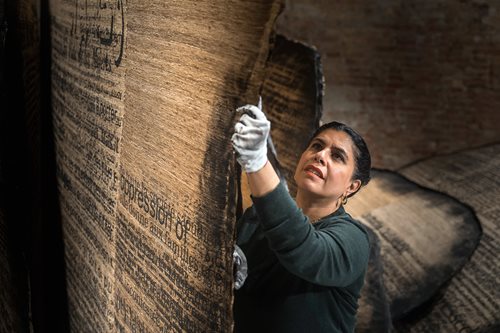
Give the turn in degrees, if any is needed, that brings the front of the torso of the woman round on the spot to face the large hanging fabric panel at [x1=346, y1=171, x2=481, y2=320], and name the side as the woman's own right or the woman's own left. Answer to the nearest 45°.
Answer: approximately 135° to the woman's own right

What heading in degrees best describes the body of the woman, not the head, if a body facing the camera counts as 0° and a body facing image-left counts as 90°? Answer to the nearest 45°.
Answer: approximately 45°

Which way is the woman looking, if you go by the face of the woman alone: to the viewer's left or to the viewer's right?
to the viewer's left
